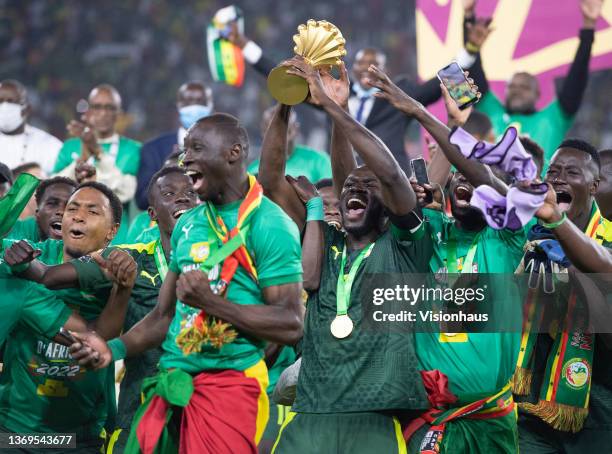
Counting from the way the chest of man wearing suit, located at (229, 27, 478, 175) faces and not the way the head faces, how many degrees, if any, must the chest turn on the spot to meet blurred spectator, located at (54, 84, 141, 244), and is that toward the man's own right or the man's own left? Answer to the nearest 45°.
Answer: approximately 90° to the man's own right

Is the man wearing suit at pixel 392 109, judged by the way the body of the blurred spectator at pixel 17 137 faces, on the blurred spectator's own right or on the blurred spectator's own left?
on the blurred spectator's own left
